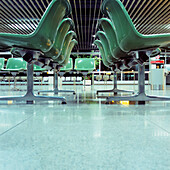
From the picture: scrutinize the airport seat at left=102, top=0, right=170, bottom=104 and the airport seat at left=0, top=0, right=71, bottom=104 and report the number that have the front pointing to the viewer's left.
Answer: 1

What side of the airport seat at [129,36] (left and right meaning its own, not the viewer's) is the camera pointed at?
right
